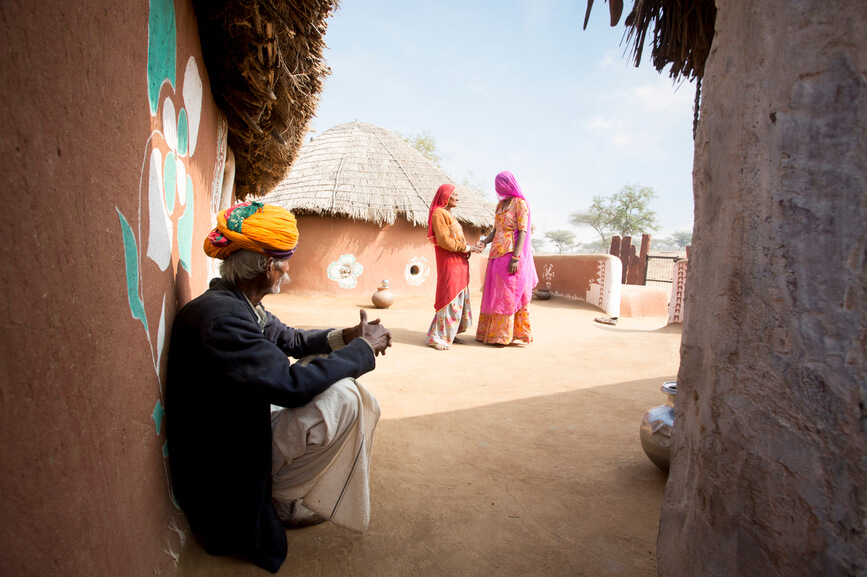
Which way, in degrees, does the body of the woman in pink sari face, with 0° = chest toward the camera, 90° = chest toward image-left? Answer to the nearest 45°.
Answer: approximately 45°

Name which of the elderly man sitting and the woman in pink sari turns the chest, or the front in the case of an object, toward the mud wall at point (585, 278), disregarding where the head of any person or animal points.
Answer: the elderly man sitting

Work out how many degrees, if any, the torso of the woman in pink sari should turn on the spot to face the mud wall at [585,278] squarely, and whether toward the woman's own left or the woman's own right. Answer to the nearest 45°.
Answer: approximately 135° to the woman's own right

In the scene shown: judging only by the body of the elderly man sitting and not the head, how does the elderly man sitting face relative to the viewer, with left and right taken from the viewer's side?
facing away from the viewer and to the right of the viewer

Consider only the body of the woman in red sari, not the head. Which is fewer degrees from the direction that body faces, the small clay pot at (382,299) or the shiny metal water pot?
the shiny metal water pot

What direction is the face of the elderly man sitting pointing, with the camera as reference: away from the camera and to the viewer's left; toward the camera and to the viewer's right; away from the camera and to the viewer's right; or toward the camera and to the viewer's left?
away from the camera and to the viewer's right

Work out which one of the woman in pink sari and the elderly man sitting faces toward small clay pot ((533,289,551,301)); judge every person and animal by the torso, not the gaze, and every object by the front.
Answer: the elderly man sitting

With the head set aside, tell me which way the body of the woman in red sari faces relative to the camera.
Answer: to the viewer's right
